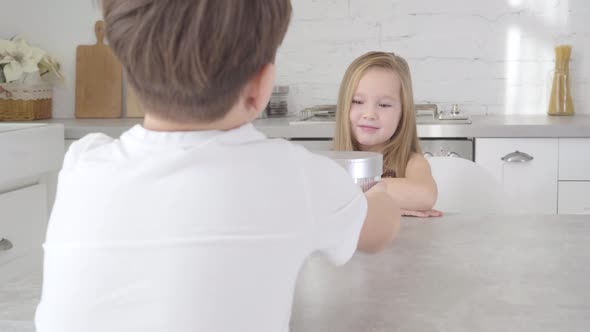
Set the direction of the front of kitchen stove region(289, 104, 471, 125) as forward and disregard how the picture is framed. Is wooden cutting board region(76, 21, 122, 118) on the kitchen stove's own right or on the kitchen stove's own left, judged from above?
on the kitchen stove's own right

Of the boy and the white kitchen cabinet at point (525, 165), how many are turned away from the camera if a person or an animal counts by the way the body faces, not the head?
1

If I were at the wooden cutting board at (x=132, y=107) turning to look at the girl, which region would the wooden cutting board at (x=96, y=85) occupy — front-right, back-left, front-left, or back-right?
back-right

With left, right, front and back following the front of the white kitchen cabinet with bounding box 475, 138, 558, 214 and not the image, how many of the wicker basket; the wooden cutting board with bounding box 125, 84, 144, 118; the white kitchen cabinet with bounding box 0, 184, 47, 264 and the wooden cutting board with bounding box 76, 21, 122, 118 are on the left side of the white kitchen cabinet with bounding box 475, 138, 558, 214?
0

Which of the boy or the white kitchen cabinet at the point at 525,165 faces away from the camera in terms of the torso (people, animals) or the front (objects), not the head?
the boy

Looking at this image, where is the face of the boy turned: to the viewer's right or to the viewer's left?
to the viewer's right

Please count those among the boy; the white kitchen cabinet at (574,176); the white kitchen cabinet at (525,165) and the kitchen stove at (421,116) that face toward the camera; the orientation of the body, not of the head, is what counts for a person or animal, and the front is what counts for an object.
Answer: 3

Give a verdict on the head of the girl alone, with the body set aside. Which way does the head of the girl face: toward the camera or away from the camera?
toward the camera

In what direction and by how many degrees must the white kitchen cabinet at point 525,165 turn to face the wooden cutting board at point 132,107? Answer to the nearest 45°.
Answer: approximately 90° to its right

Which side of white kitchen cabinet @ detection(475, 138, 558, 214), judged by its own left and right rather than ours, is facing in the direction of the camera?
front

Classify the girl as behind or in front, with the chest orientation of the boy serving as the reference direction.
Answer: in front

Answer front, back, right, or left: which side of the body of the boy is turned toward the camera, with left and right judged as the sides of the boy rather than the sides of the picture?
back

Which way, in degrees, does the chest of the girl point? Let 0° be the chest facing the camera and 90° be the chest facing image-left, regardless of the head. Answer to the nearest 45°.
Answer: approximately 45°

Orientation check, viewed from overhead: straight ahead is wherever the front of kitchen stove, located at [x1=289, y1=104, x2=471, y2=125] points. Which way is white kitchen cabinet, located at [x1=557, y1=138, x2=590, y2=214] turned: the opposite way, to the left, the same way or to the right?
the same way

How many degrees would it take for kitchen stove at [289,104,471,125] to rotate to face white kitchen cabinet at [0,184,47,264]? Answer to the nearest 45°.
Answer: approximately 90° to its right

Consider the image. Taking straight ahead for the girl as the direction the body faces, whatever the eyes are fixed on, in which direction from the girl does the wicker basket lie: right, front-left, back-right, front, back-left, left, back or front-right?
right
